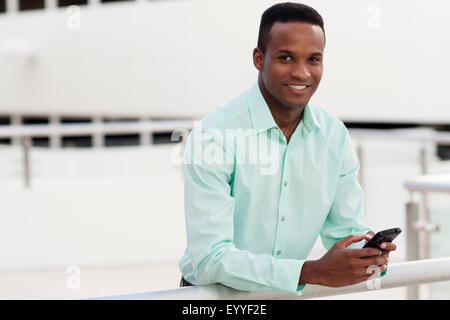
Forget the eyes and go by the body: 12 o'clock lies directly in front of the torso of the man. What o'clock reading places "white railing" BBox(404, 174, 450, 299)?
The white railing is roughly at 8 o'clock from the man.

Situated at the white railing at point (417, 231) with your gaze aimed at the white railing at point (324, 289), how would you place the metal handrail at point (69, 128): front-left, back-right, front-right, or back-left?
back-right

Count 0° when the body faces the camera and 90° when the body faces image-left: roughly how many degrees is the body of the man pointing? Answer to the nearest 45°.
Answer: approximately 315°

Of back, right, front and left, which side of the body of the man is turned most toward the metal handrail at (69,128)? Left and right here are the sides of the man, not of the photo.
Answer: back

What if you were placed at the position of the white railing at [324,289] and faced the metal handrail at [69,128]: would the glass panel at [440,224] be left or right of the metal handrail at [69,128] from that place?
right
